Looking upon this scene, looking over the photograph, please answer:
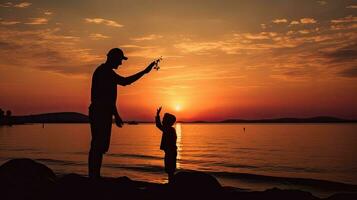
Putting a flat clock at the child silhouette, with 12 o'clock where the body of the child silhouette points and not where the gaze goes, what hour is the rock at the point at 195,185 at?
The rock is roughly at 8 o'clock from the child silhouette.

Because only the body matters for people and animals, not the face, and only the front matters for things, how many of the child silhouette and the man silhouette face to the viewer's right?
1

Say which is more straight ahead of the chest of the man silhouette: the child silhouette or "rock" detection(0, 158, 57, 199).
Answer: the child silhouette

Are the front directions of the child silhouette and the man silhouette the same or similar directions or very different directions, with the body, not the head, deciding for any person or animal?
very different directions

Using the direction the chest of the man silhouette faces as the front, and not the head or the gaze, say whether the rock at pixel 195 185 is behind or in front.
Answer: in front

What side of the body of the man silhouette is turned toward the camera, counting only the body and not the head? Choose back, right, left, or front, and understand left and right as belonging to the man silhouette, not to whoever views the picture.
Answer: right

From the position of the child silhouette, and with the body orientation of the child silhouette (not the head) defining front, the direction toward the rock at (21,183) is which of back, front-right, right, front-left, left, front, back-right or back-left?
front-left

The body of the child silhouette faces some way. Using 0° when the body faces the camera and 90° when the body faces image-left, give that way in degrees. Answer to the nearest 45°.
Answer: approximately 90°
